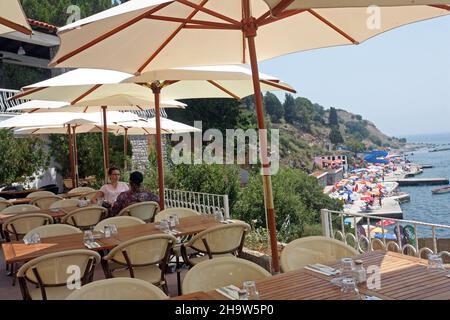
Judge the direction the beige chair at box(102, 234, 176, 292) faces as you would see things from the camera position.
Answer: facing away from the viewer and to the left of the viewer

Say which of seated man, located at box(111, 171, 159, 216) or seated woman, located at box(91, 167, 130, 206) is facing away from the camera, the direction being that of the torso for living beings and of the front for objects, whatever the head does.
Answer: seated man, located at box(111, 171, 159, 216)

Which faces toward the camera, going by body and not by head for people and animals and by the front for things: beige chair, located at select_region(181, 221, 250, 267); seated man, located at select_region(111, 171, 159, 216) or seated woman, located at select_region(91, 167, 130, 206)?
seated woman, located at select_region(91, 167, 130, 206)

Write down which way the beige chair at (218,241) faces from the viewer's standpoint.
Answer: facing away from the viewer and to the left of the viewer

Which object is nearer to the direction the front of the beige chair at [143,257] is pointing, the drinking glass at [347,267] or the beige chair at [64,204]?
the beige chair at [64,204]

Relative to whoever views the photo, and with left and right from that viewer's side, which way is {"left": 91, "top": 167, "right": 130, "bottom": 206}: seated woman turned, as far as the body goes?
facing the viewer

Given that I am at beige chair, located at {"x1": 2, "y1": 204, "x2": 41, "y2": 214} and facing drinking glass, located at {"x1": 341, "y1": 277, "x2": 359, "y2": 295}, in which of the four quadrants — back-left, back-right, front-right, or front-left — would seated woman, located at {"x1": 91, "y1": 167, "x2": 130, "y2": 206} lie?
front-left

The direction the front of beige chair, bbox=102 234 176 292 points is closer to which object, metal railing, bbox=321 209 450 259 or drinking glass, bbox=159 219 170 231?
the drinking glass

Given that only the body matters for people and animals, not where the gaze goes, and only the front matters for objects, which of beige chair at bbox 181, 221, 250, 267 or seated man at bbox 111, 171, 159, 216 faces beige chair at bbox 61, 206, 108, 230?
beige chair at bbox 181, 221, 250, 267

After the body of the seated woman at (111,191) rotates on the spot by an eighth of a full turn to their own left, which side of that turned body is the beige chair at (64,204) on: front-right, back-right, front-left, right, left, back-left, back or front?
back-right

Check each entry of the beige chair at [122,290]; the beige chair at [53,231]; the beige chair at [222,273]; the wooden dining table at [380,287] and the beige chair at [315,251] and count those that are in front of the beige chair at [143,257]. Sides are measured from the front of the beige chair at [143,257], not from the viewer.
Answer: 1

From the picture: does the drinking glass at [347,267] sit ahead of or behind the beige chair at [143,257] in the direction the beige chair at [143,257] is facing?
behind
